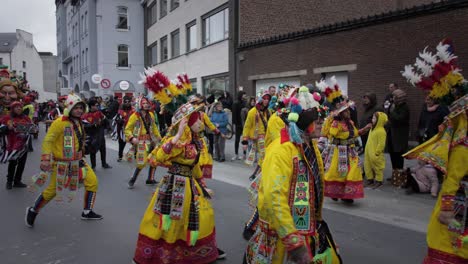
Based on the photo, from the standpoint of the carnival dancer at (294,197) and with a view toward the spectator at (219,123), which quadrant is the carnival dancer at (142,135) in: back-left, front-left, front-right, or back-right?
front-left

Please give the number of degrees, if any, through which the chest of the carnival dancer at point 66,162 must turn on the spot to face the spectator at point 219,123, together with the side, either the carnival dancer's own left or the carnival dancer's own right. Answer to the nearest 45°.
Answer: approximately 90° to the carnival dancer's own left

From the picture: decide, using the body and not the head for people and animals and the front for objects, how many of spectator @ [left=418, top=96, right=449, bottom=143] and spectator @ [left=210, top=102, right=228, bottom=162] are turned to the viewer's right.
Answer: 0

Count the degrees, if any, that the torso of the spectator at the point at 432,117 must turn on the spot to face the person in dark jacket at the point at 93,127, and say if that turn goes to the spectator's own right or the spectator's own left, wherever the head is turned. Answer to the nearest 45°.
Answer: approximately 45° to the spectator's own right

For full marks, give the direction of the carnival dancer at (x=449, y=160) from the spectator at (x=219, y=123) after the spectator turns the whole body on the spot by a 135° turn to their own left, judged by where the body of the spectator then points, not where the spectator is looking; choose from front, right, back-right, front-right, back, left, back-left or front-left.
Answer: back-right

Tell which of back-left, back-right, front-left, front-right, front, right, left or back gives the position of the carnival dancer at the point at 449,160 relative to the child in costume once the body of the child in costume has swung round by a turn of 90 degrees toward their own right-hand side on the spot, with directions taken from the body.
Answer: back-left

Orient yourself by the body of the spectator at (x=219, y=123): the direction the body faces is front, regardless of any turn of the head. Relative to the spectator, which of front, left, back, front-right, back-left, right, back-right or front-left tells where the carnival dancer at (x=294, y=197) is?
front

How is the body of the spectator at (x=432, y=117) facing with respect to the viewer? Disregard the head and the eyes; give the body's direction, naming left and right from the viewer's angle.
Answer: facing the viewer and to the left of the viewer

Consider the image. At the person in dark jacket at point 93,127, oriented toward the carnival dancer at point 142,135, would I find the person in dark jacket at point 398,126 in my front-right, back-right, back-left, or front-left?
front-left

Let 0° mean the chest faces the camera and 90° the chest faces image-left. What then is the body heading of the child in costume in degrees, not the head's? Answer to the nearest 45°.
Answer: approximately 45°

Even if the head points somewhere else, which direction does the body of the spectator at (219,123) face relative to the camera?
toward the camera

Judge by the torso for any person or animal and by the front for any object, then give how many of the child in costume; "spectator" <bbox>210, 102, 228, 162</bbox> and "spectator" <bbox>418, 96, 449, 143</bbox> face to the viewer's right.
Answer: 0
